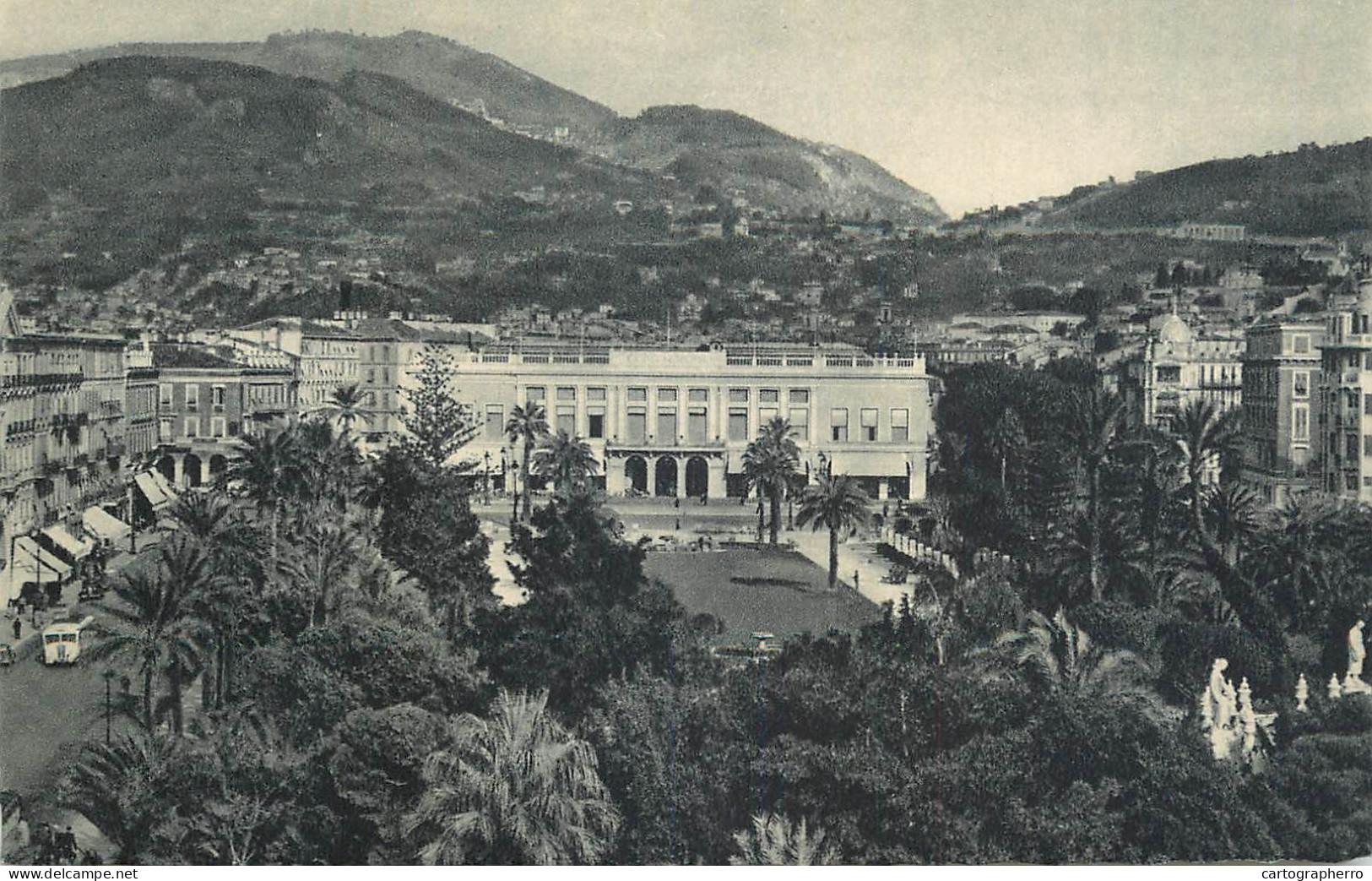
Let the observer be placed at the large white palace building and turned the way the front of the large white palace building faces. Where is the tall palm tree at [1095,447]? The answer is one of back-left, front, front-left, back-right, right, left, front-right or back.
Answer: front-left

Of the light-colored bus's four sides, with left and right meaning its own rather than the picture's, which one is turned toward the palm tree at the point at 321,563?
left

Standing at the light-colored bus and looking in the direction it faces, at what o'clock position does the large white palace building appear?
The large white palace building is roughly at 8 o'clock from the light-colored bus.

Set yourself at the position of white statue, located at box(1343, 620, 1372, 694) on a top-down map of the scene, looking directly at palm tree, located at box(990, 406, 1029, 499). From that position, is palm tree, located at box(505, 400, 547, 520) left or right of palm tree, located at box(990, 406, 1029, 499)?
left

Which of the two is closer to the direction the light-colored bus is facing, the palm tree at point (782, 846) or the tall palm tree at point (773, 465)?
the palm tree

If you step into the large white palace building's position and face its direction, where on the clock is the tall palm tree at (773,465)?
The tall palm tree is roughly at 11 o'clock from the large white palace building.

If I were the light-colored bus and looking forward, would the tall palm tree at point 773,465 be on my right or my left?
on my left

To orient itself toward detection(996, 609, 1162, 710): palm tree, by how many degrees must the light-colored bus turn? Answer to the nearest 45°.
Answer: approximately 45° to its left

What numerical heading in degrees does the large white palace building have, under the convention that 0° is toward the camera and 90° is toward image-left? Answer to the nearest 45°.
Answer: approximately 0°

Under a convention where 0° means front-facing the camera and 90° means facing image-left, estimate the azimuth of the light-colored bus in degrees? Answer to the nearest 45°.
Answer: approximately 0°

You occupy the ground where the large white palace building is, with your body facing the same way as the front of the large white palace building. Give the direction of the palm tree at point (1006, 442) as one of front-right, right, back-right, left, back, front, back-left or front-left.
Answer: left

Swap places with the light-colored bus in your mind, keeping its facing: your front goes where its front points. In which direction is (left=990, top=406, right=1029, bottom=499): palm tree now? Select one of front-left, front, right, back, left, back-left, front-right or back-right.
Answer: left

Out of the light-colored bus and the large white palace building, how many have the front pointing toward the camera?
2

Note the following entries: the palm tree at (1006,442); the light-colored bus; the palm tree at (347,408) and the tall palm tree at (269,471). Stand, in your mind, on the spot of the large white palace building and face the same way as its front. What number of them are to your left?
1
